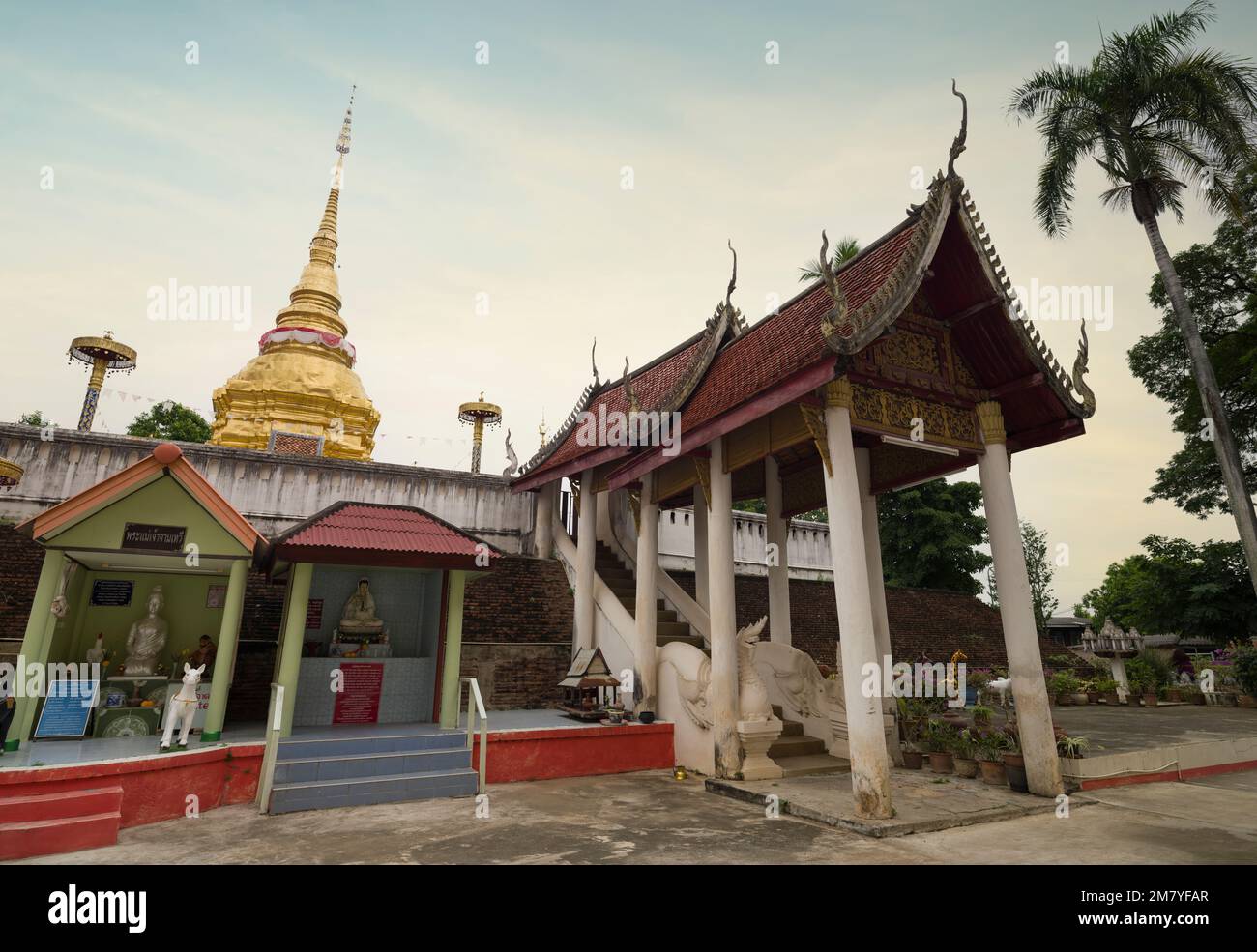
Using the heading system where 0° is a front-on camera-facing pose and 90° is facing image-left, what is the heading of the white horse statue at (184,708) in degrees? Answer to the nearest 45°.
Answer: approximately 0°

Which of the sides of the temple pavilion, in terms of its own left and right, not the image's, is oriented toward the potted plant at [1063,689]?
left

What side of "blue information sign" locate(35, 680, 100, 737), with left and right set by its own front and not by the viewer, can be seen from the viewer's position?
front

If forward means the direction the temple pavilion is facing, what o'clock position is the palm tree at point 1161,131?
The palm tree is roughly at 9 o'clock from the temple pavilion.

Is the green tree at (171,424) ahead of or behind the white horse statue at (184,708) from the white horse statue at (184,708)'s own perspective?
behind

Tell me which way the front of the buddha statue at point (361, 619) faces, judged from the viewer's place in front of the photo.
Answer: facing the viewer

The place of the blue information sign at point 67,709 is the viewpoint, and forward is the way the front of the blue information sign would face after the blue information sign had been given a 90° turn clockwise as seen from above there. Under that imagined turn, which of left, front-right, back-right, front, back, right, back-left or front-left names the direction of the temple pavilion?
back-left

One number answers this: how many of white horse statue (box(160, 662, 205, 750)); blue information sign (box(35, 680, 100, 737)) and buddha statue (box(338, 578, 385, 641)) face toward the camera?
3

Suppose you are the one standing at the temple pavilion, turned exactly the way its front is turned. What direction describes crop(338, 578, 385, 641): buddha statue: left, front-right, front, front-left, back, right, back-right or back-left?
back-right

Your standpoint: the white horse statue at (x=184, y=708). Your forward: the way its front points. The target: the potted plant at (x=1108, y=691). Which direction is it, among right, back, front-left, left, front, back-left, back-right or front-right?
left

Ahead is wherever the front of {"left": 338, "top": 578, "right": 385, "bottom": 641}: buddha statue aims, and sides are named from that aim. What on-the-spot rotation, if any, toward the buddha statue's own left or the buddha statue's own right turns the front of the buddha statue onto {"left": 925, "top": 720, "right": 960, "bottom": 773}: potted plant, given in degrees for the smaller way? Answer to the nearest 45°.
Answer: approximately 45° to the buddha statue's own left

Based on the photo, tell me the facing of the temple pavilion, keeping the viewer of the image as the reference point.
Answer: facing the viewer and to the right of the viewer

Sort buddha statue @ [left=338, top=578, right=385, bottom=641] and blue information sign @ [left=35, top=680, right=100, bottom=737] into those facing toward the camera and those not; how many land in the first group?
2

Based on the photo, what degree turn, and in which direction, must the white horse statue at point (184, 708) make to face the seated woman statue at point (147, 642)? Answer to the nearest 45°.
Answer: approximately 180°

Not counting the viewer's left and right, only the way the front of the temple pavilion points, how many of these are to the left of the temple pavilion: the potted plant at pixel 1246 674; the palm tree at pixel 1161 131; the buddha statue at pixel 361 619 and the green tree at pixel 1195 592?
3

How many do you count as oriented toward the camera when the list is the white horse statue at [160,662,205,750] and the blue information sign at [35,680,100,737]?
2
